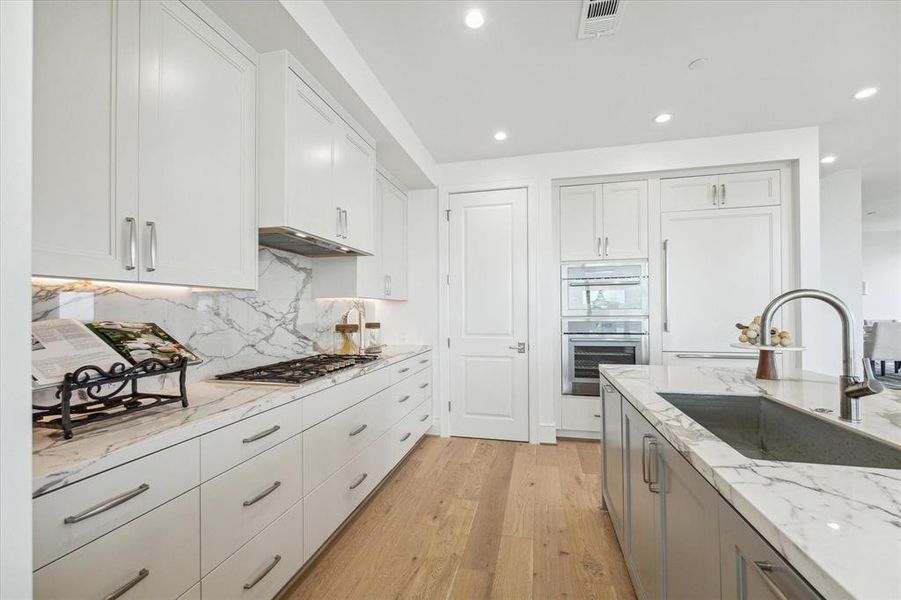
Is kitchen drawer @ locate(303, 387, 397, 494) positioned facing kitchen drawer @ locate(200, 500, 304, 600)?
no

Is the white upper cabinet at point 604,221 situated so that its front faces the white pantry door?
no

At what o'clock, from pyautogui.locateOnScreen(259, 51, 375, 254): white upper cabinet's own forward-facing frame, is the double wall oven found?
The double wall oven is roughly at 10 o'clock from the white upper cabinet.

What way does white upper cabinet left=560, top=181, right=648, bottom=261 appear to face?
toward the camera

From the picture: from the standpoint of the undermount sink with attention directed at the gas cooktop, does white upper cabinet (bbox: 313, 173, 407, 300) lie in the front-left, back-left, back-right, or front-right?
front-right

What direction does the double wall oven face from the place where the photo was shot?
facing the viewer

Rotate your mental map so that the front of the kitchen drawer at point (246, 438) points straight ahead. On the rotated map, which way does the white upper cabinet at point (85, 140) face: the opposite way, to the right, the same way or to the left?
the same way

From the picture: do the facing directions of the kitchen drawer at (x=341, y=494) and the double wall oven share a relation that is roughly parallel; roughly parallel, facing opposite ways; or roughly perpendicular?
roughly perpendicular

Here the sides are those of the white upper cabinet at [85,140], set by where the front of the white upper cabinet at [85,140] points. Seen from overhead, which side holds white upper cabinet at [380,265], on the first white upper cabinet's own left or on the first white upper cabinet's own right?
on the first white upper cabinet's own left

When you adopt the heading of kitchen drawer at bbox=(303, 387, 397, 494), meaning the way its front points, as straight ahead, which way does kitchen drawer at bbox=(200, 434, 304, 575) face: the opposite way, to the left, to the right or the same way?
the same way

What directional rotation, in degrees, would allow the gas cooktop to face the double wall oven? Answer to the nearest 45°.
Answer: approximately 45° to its left

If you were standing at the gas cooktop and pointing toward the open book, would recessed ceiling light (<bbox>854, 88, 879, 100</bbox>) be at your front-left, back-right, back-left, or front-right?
back-left

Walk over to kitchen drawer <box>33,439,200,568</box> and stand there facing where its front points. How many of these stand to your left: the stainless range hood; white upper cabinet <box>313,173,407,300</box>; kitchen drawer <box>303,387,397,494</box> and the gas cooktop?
4

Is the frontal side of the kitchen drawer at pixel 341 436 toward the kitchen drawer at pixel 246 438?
no

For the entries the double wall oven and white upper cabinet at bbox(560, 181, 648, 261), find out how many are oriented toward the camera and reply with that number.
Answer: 2

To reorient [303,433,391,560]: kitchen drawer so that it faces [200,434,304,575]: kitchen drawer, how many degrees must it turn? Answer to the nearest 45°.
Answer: approximately 90° to its right

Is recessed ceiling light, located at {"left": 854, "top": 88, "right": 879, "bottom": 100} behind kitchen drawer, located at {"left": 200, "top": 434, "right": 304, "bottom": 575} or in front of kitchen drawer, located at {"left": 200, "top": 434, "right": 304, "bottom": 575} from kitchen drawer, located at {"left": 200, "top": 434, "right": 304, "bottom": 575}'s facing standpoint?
in front

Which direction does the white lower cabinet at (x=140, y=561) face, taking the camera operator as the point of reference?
facing the viewer and to the right of the viewer
